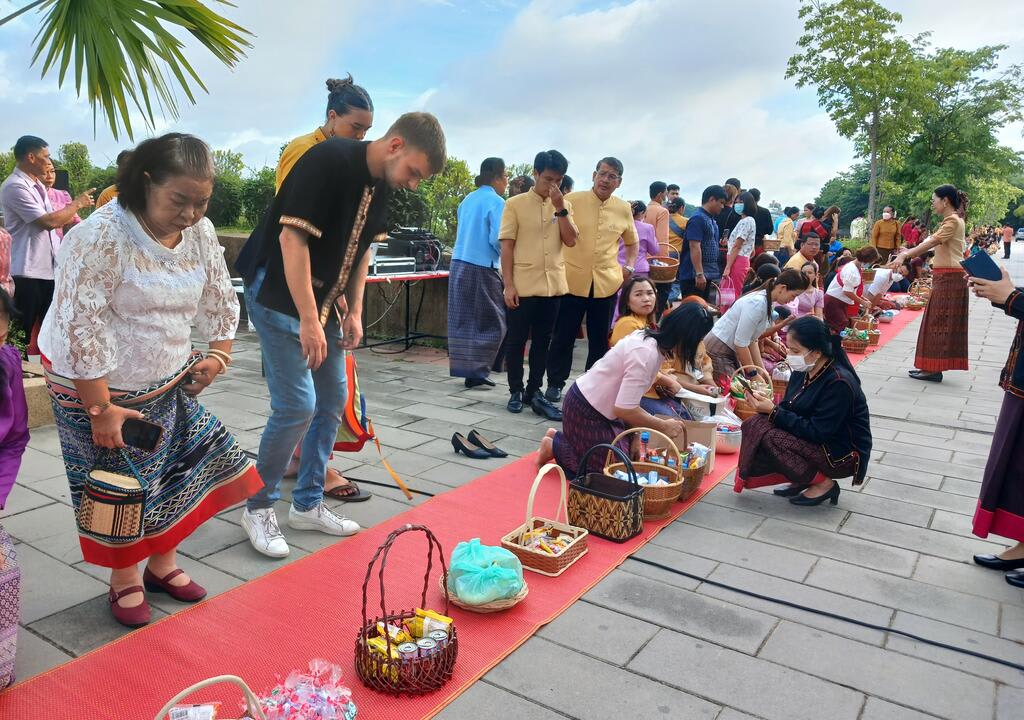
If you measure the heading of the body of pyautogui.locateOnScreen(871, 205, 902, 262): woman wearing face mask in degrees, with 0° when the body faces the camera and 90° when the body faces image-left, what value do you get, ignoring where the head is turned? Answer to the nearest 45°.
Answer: approximately 0°

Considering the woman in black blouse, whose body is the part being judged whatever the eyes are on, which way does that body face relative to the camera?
to the viewer's left

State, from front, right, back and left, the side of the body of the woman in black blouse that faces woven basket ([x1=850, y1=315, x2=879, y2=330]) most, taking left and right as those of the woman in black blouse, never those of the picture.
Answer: right

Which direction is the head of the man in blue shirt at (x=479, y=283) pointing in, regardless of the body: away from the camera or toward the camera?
away from the camera

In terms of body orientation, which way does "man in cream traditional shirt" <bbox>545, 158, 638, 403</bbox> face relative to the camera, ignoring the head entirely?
toward the camera

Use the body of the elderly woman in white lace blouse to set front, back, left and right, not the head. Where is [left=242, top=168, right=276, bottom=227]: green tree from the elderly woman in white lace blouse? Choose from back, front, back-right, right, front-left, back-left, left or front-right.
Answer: back-left

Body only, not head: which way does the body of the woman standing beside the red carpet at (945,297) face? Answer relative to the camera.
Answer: to the viewer's left

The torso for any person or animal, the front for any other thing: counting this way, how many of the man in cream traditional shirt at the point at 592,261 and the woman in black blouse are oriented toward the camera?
1

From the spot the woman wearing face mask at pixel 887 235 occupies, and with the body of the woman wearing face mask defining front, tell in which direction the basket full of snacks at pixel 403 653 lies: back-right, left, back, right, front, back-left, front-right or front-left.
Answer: front

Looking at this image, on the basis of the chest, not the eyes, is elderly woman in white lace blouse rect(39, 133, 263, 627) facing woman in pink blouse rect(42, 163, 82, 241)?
no

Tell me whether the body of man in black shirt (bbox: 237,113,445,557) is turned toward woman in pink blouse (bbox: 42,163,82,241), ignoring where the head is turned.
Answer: no
